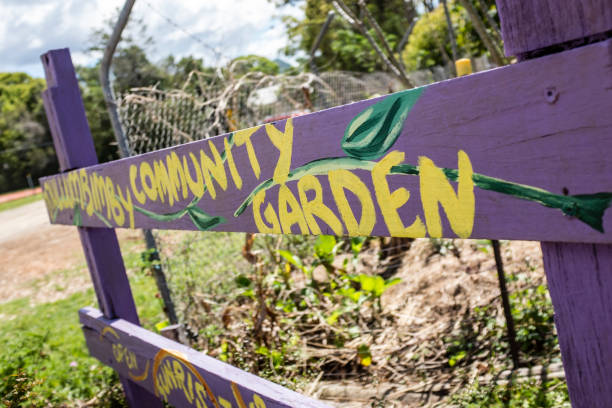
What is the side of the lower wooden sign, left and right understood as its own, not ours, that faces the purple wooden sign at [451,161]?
left

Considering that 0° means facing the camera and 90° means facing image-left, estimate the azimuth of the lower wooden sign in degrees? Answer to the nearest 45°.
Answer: approximately 45°

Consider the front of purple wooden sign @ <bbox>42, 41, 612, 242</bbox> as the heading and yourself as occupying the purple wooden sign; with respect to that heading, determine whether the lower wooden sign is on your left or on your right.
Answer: on your right

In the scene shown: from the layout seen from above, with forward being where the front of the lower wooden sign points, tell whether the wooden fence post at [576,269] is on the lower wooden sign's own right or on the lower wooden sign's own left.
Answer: on the lower wooden sign's own left

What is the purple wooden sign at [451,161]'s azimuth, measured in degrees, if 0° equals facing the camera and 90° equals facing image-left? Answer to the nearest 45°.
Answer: approximately 45°
